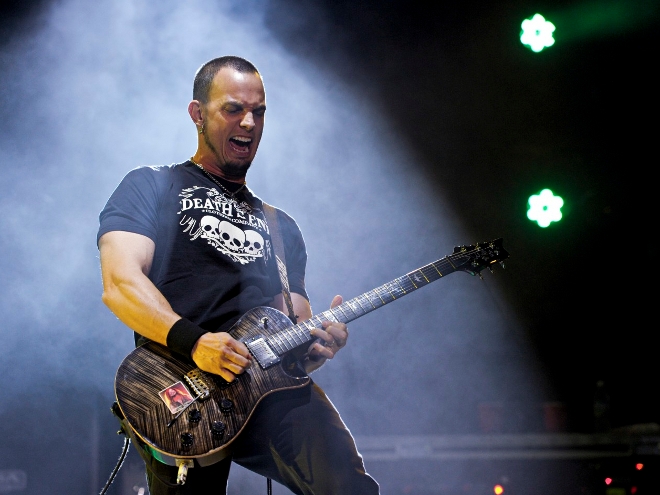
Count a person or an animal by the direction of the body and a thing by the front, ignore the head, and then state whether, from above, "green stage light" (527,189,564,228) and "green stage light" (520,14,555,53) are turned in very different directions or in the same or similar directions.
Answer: same or similar directions

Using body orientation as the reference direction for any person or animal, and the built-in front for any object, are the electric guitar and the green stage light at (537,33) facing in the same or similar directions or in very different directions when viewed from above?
same or similar directions

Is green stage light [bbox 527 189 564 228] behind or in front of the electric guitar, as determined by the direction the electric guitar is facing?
behind

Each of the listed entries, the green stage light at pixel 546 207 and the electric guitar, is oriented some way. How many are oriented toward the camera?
2

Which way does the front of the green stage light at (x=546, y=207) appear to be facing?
toward the camera

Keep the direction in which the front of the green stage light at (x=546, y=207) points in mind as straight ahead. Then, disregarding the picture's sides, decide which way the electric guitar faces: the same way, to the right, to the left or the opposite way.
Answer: the same way

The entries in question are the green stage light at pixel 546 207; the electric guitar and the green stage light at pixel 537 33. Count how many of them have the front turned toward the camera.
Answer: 3

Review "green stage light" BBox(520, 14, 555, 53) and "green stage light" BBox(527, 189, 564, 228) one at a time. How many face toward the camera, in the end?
2

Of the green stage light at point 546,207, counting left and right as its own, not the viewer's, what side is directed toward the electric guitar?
front

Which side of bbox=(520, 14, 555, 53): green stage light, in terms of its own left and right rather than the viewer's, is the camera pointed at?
front
